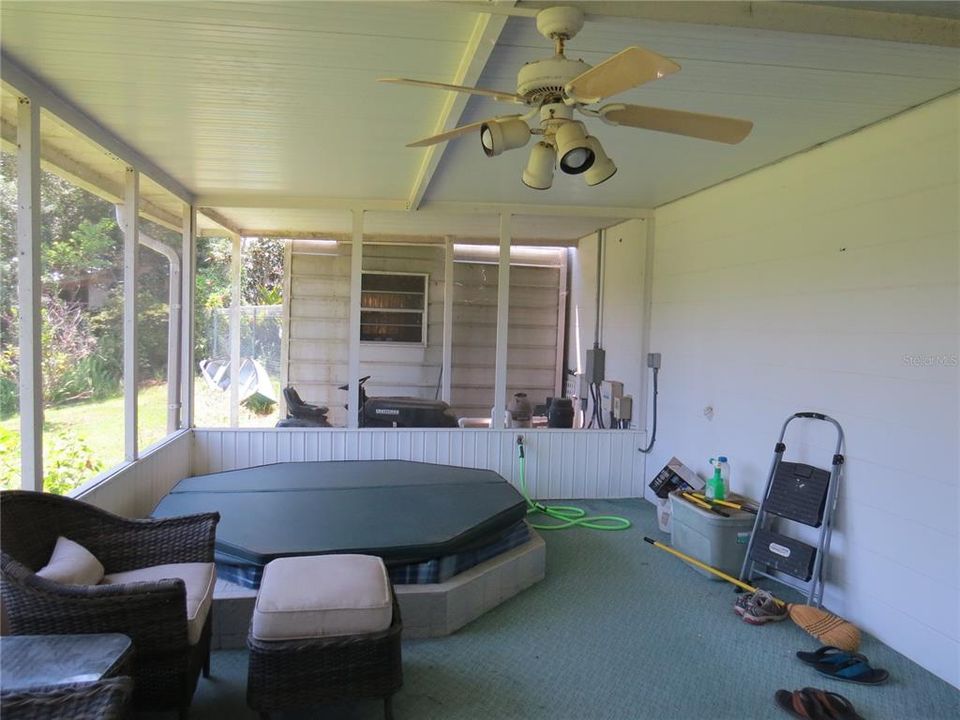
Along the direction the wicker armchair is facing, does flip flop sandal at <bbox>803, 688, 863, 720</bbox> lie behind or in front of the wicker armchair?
in front

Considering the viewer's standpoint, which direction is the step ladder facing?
facing the viewer and to the left of the viewer

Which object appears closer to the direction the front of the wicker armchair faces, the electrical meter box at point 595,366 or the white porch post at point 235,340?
the electrical meter box

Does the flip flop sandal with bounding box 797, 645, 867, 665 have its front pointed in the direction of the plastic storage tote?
no

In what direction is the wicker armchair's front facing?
to the viewer's right

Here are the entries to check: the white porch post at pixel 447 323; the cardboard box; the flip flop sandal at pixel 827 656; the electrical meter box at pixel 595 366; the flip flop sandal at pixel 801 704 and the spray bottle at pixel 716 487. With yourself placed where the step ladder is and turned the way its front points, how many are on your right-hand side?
4

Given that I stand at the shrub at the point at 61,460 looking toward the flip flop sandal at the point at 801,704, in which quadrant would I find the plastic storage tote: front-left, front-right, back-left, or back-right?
front-left

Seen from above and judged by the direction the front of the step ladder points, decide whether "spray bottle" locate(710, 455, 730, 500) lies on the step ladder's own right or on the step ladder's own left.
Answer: on the step ladder's own right

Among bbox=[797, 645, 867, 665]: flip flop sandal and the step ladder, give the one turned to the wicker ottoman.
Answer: the step ladder

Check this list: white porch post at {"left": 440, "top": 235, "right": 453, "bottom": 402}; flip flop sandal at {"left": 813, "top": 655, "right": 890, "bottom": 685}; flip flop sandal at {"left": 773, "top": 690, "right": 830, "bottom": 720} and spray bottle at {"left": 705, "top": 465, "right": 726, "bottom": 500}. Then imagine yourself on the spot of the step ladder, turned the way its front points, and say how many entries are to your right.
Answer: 2

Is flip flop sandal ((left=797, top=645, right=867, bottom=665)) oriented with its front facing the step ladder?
no

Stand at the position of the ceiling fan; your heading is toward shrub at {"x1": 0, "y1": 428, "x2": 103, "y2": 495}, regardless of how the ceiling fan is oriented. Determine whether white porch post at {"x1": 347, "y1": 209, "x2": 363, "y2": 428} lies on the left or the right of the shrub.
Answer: right

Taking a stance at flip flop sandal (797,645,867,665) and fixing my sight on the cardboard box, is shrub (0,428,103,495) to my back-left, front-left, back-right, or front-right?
front-left

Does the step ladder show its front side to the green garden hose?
no

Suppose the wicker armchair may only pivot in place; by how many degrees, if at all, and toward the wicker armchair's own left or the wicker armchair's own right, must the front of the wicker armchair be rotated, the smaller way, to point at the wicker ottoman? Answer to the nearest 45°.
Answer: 0° — it already faces it

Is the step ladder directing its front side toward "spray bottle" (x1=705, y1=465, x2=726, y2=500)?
no

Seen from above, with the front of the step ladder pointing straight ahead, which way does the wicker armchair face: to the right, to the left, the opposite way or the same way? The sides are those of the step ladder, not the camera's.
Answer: the opposite way
